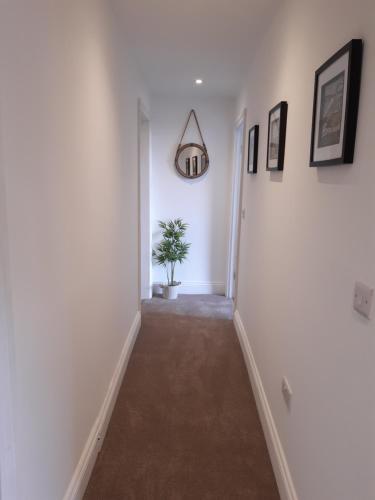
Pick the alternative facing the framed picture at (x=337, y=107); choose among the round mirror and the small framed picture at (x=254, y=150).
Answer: the round mirror

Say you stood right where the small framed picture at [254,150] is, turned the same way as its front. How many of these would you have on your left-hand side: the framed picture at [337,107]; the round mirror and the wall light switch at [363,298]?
2

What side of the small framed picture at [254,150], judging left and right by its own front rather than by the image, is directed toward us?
left

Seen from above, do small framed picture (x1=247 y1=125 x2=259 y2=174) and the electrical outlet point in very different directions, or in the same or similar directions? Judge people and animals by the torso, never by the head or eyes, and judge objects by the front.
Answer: same or similar directions

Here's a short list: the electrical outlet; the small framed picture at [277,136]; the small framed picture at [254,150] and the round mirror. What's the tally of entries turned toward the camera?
1

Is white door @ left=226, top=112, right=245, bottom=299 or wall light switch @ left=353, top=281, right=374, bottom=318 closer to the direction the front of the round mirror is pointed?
the wall light switch

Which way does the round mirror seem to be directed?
toward the camera

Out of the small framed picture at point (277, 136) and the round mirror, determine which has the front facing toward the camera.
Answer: the round mirror

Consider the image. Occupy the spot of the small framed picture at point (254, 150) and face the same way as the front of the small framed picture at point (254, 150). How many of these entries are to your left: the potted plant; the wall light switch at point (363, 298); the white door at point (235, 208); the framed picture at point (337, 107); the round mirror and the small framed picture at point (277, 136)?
3

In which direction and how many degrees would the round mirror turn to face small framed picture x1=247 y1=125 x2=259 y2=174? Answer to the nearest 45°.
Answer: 0° — it already faces it

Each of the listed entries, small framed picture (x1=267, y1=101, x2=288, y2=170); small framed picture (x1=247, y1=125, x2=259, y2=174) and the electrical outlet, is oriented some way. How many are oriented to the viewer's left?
3

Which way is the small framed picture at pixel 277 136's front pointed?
to the viewer's left

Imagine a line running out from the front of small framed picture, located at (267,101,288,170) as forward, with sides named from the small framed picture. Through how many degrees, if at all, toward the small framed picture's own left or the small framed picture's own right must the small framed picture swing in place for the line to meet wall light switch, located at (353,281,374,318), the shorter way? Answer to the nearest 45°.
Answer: approximately 90° to the small framed picture's own left

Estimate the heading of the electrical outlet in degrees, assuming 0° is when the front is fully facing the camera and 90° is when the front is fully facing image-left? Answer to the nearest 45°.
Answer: approximately 90°

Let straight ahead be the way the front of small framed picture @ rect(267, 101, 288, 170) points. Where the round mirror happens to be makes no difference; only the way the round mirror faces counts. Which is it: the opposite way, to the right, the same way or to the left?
to the left
